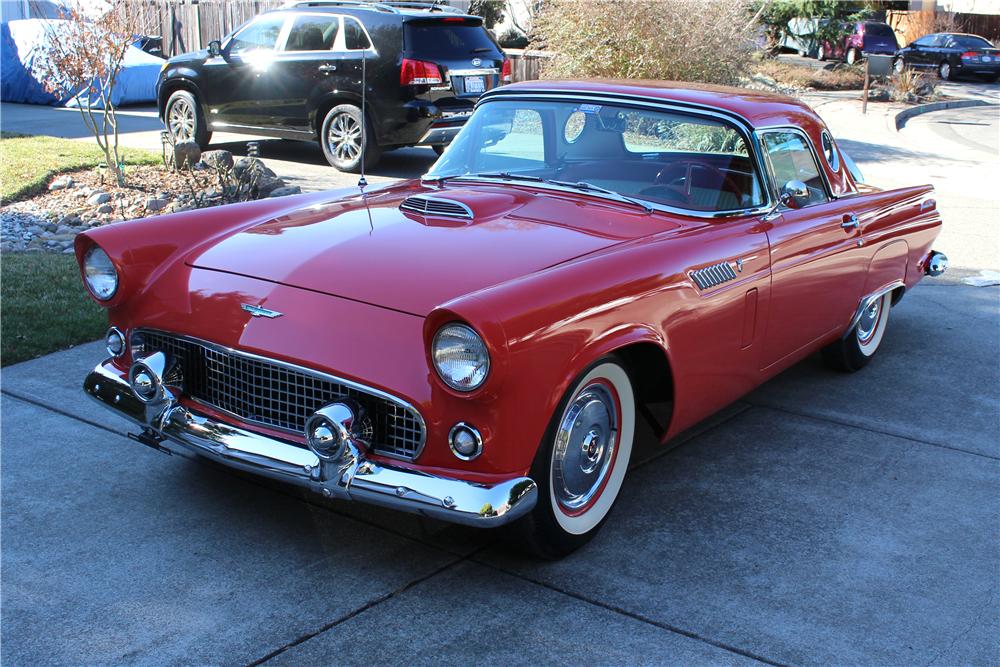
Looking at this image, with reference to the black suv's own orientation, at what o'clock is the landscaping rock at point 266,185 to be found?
The landscaping rock is roughly at 8 o'clock from the black suv.

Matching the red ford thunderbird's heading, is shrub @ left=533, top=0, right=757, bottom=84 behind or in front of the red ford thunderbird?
behind

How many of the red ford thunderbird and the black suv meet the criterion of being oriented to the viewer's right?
0

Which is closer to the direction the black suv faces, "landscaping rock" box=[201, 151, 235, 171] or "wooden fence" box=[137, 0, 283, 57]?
the wooden fence

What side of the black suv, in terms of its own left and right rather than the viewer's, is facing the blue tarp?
front

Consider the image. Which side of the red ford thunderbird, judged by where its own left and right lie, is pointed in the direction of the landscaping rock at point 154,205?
right

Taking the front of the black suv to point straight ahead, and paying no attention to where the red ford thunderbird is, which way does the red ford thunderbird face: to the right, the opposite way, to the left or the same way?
to the left

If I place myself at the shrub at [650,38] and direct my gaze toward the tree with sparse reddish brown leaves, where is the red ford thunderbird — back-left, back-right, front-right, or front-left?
front-left

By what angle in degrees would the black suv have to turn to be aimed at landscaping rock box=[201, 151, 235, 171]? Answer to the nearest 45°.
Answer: approximately 90° to its left

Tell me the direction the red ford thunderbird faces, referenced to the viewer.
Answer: facing the viewer and to the left of the viewer

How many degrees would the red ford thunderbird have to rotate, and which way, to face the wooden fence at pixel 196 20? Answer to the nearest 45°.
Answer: approximately 135° to its right

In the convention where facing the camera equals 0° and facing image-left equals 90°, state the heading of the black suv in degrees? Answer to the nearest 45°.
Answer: approximately 135°

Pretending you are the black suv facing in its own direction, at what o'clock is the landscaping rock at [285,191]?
The landscaping rock is roughly at 8 o'clock from the black suv.
